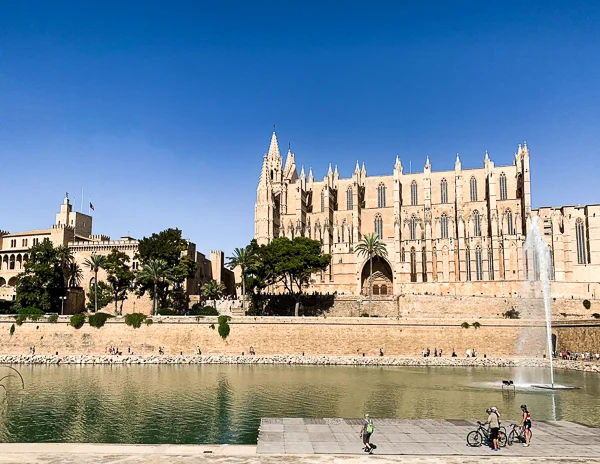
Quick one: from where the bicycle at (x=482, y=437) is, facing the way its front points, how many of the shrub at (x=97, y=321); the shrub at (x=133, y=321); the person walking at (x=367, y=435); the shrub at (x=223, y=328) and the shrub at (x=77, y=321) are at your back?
0

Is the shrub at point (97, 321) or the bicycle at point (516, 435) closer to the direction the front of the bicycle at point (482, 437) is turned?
the shrub

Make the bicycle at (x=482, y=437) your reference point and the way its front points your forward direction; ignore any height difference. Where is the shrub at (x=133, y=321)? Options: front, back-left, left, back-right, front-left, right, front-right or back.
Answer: front-right

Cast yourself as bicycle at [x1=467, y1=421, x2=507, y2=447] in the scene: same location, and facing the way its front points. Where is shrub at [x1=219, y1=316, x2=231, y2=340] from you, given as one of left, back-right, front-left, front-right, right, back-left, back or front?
front-right

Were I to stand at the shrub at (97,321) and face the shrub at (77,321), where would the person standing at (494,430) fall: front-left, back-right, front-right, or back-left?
back-left

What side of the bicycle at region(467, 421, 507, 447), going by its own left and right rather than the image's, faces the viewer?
left

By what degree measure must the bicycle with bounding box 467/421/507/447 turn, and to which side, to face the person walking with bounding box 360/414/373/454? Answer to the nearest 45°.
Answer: approximately 45° to its left

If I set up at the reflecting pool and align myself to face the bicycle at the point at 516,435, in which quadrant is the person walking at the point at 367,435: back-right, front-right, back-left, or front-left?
front-right

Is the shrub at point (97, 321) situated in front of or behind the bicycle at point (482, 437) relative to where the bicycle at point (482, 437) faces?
in front

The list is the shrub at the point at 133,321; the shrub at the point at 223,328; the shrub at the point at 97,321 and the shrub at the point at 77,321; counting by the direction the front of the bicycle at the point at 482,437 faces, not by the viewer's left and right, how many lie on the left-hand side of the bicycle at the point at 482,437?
0

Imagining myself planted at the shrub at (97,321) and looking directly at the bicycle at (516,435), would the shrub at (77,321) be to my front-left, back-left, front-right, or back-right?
back-right

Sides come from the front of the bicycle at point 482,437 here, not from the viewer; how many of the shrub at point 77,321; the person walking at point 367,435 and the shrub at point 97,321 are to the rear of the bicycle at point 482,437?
0

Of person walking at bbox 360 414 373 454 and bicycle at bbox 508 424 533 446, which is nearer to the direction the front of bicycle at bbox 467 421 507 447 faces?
the person walking
